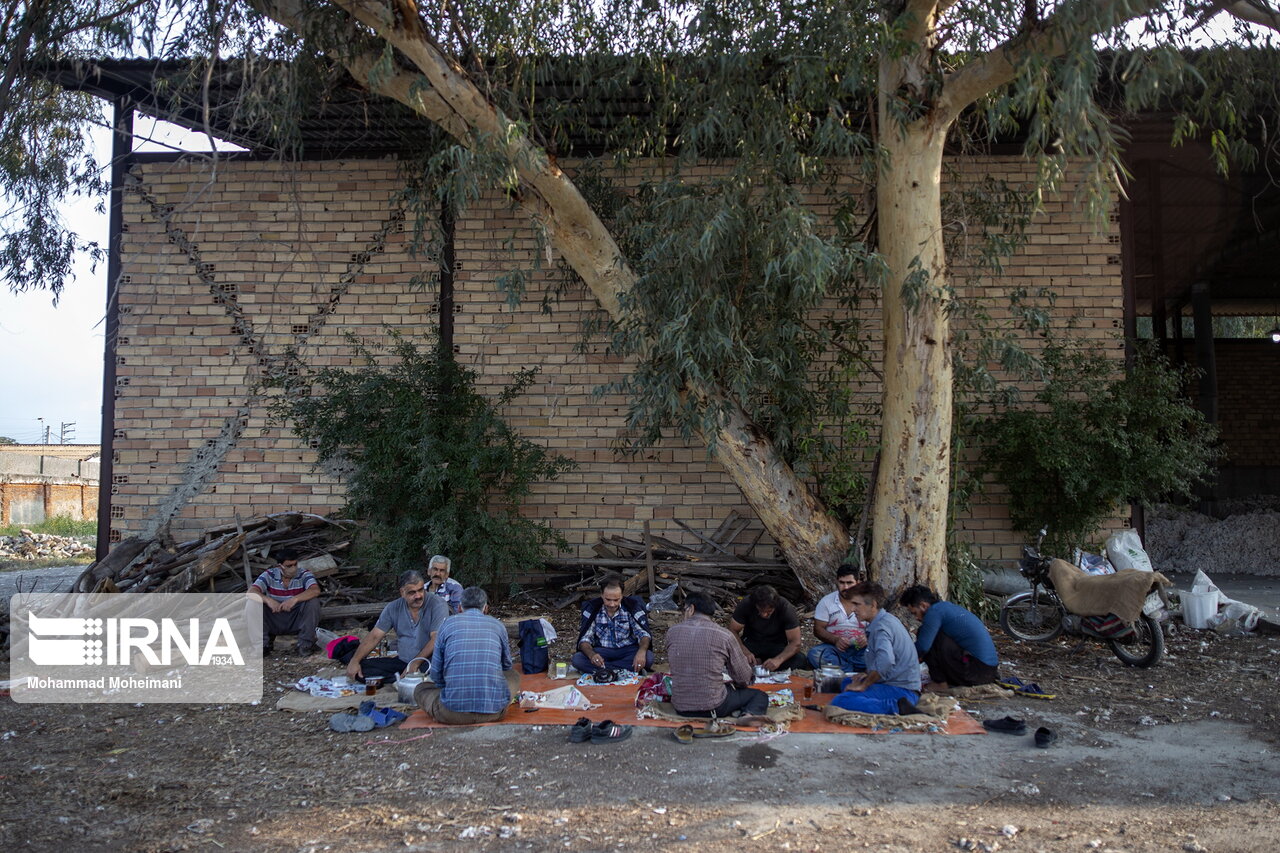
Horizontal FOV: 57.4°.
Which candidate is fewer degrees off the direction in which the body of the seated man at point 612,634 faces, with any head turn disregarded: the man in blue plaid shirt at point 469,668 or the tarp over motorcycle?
the man in blue plaid shirt

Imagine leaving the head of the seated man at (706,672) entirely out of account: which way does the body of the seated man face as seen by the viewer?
away from the camera

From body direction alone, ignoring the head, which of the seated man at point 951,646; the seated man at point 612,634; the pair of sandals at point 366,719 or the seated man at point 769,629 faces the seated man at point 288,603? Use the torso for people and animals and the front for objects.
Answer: the seated man at point 951,646

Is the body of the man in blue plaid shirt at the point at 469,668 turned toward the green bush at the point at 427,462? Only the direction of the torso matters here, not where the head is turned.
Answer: yes

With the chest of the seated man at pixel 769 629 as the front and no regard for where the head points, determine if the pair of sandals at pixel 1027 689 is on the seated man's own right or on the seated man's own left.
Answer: on the seated man's own left

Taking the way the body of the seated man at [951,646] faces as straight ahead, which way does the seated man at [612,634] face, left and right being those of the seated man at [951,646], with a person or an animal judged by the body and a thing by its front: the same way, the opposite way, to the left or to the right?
to the left

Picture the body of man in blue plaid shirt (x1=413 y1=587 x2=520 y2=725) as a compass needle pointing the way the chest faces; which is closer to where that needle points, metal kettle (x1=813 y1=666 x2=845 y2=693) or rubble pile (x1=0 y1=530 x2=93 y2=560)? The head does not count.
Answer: the rubble pile
